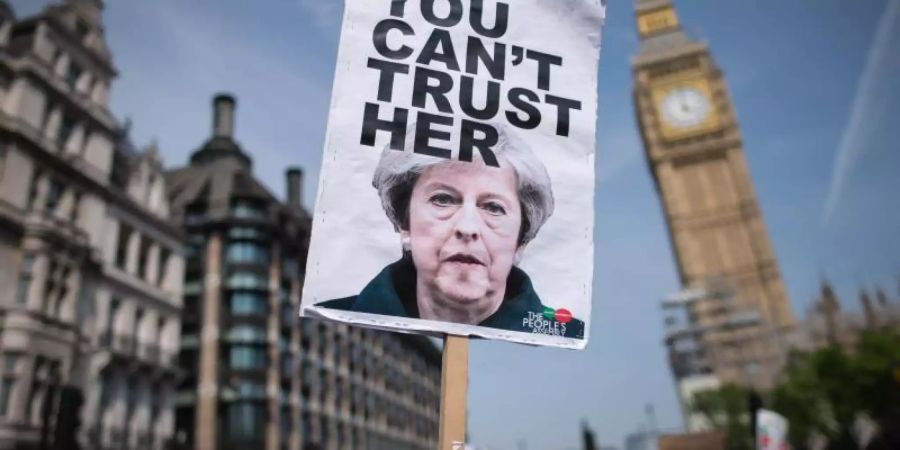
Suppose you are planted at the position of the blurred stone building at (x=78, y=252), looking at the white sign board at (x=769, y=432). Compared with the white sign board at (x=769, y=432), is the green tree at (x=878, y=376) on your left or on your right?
left

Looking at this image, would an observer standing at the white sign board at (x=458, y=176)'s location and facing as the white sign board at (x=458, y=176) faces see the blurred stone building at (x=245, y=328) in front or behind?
behind

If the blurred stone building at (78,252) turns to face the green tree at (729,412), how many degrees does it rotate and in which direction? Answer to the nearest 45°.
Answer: approximately 45° to its left

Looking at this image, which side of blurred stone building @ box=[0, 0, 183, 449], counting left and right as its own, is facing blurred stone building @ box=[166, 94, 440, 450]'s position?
left

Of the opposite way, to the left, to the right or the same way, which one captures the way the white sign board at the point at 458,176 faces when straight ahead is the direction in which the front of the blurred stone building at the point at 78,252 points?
to the right

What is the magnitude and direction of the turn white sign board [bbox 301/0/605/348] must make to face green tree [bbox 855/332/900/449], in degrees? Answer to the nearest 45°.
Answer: approximately 135° to its left

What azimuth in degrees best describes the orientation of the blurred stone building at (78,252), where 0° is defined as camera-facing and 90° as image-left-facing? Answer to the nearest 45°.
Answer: approximately 315°
